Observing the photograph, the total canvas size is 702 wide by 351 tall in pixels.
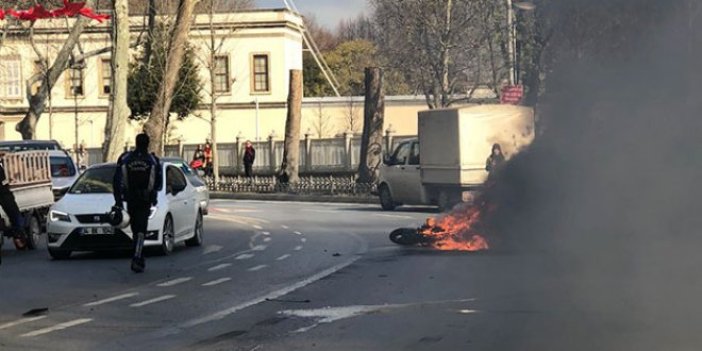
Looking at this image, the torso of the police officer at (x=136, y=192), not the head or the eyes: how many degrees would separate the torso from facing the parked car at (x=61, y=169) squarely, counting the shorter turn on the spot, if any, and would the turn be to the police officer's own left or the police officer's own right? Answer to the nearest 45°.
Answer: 0° — they already face it

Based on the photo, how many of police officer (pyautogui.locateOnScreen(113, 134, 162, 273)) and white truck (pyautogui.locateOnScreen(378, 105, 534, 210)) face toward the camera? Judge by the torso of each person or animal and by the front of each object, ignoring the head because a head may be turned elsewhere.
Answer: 0

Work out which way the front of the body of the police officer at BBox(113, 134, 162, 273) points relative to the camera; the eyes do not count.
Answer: away from the camera

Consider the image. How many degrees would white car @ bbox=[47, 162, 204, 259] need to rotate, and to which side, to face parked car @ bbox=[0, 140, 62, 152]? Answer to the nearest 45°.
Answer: approximately 135° to its right

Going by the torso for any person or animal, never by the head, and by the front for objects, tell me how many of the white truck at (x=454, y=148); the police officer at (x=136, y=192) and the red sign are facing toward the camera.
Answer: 1

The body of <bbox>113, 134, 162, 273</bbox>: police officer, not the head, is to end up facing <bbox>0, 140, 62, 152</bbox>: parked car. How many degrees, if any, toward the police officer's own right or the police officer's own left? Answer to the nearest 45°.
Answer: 0° — they already face it

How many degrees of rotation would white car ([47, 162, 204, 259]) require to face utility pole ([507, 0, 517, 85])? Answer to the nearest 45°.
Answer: approximately 180°

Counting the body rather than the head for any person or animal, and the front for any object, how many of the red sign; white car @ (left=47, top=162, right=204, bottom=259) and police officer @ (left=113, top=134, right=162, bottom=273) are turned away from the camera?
1

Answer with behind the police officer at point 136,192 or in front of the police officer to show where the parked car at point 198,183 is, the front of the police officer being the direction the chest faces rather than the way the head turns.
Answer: in front

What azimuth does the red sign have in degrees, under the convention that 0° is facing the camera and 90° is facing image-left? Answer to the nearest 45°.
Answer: approximately 0°

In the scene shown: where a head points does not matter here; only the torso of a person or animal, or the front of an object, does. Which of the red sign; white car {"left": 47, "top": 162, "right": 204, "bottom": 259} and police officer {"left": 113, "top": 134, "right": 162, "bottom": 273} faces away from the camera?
the police officer

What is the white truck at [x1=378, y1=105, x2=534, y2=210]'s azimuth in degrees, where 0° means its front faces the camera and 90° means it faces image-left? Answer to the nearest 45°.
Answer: approximately 135°

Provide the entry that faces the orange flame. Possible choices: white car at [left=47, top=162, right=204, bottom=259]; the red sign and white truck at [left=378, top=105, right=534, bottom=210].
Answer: the red sign

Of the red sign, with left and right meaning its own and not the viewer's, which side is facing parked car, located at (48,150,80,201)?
right
